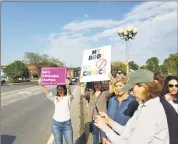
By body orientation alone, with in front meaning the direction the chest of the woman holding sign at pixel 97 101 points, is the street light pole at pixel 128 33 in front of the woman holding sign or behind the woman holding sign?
behind

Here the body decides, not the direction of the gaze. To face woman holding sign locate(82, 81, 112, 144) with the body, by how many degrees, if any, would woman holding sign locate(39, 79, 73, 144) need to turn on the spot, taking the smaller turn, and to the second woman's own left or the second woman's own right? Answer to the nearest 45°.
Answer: approximately 90° to the second woman's own left

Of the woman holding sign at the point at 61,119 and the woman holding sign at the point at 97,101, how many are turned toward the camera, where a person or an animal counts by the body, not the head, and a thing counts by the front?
2

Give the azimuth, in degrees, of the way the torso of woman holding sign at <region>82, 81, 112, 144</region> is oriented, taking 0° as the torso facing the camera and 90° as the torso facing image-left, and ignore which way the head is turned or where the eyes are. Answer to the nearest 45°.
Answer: approximately 0°

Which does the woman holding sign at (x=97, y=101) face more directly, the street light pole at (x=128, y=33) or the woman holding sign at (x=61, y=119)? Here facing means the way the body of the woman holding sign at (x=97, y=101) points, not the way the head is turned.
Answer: the woman holding sign

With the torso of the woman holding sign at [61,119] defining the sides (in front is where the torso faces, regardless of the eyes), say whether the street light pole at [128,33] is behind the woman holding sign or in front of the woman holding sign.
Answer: behind

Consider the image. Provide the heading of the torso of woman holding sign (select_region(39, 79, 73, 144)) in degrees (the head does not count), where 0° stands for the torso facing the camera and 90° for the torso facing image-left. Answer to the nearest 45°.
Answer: approximately 0°
